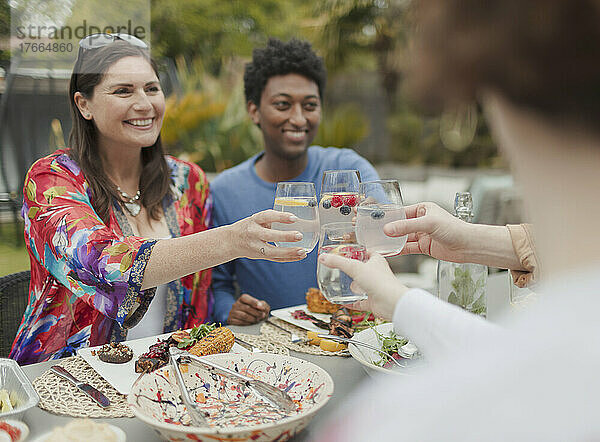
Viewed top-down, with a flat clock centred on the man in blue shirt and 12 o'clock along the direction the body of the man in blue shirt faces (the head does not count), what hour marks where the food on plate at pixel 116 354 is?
The food on plate is roughly at 2 o'clock from the man in blue shirt.

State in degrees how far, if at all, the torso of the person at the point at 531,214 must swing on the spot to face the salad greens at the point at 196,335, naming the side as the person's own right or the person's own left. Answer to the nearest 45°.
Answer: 0° — they already face it

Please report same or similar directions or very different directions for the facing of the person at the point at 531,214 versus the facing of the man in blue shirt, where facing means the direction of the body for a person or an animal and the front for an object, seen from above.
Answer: very different directions

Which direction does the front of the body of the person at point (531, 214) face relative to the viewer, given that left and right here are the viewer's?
facing away from the viewer and to the left of the viewer

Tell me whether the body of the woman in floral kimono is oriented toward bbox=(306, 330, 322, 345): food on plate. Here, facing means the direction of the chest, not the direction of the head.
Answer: yes

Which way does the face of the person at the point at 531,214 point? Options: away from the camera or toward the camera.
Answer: away from the camera

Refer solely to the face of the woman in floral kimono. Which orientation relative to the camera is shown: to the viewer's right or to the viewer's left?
to the viewer's right

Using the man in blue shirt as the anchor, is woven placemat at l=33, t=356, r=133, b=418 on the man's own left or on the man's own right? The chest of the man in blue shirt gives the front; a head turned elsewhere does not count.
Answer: on the man's own right

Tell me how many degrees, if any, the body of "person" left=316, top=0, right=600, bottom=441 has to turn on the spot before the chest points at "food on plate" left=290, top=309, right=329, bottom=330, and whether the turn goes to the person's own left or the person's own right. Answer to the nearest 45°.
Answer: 0° — they already face it

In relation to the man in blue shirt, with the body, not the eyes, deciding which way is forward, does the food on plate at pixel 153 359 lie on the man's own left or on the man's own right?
on the man's own right
